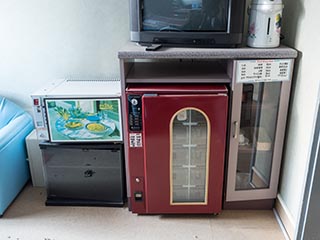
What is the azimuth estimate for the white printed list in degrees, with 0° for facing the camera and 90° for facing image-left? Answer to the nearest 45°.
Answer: approximately 0°

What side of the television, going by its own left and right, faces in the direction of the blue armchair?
right

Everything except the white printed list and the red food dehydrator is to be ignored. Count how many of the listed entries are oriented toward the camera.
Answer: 2

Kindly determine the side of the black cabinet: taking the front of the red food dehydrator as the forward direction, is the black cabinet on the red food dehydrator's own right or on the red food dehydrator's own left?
on the red food dehydrator's own right

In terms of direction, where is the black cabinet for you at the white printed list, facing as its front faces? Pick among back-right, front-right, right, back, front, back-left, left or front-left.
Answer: right

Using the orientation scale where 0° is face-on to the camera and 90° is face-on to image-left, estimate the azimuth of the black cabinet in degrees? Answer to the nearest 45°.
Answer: approximately 0°
